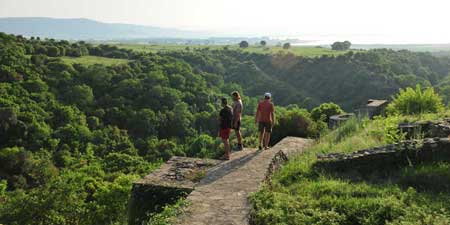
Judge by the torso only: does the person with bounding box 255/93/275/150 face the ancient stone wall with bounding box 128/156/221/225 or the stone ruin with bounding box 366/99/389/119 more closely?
the stone ruin

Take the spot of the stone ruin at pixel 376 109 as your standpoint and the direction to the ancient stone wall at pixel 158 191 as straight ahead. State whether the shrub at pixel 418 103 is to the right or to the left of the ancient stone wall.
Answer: left

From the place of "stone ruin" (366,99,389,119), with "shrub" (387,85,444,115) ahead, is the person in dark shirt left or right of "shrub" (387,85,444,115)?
right

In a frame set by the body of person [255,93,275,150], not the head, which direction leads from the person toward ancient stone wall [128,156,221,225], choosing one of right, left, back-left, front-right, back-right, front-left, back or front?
back-left

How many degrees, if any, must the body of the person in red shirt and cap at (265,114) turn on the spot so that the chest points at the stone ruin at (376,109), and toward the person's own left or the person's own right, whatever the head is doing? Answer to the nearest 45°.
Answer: approximately 45° to the person's own right

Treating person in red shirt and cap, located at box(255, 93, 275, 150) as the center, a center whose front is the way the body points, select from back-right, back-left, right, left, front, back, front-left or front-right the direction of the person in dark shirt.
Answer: back-left

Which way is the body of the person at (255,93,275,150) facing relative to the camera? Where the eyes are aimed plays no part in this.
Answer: away from the camera

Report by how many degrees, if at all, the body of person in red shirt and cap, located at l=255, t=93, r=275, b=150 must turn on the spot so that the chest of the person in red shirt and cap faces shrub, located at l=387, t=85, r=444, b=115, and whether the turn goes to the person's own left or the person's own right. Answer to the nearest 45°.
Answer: approximately 45° to the person's own right
